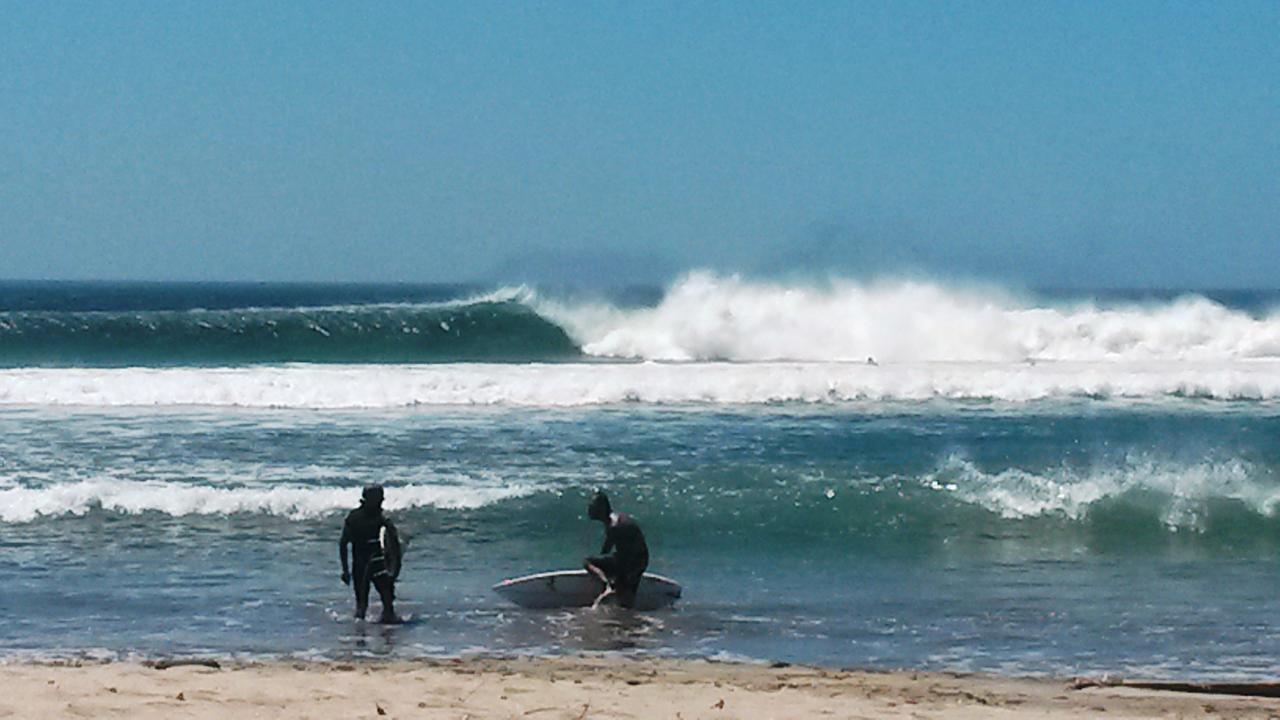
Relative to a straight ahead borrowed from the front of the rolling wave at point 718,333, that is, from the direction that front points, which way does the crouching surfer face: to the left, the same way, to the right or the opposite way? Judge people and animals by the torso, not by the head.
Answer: to the right

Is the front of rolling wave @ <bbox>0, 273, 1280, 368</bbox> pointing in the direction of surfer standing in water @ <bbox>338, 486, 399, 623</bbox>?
yes

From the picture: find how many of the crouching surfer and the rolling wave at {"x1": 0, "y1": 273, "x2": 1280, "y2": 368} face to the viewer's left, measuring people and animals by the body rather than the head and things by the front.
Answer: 1

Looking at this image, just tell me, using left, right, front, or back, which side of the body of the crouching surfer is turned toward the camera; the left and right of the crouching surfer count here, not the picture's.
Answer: left

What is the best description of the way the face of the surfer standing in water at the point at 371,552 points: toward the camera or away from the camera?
away from the camera

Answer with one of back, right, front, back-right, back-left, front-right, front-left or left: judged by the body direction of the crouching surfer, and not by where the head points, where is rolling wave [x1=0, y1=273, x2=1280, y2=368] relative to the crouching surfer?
right

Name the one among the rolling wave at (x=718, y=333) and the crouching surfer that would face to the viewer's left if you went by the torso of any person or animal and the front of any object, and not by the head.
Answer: the crouching surfer

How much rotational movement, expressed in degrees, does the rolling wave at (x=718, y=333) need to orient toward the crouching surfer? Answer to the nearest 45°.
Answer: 0° — it already faces them

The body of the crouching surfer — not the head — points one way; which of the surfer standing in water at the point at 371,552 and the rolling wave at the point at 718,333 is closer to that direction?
the surfer standing in water
